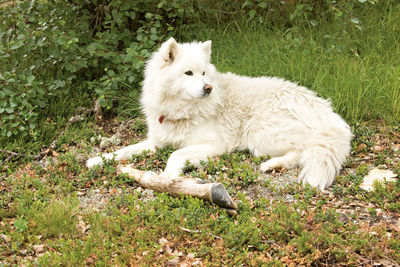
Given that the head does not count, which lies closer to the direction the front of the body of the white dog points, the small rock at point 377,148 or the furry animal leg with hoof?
the furry animal leg with hoof

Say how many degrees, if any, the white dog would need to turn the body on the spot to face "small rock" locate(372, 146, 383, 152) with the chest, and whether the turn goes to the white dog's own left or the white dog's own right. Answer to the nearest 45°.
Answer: approximately 180°

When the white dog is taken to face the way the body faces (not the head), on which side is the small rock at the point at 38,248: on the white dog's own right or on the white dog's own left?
on the white dog's own left

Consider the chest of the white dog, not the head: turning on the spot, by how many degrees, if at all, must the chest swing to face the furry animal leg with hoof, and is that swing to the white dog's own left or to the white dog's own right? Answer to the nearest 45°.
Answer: approximately 90° to the white dog's own left

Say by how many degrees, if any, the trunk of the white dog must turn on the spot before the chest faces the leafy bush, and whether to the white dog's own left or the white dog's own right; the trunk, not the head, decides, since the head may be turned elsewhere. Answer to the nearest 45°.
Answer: approximately 45° to the white dog's own right

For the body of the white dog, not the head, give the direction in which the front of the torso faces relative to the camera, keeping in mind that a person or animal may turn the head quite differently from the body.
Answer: to the viewer's left

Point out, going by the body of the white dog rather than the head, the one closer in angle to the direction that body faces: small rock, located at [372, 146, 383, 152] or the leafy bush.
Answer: the leafy bush

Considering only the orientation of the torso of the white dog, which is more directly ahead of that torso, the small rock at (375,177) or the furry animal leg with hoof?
the furry animal leg with hoof
